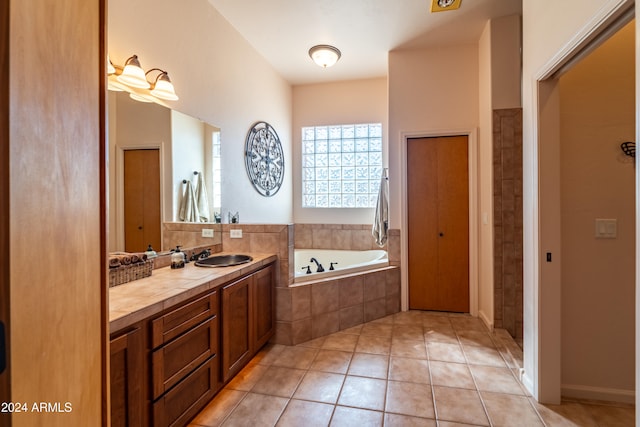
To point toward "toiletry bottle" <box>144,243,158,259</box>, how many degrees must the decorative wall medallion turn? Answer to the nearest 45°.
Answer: approximately 90° to its right

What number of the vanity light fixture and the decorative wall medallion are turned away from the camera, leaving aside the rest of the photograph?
0

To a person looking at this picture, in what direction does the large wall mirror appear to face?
facing the viewer and to the right of the viewer

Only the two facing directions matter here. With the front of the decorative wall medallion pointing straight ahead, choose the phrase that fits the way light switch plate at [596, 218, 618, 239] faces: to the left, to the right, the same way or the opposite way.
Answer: to the right

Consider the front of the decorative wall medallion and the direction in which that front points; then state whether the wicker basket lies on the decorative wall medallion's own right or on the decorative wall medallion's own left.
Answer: on the decorative wall medallion's own right

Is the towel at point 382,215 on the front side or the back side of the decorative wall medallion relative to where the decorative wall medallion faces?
on the front side

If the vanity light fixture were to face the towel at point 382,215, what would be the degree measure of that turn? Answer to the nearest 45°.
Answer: approximately 45° to its left

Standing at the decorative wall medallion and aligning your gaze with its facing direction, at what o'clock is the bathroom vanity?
The bathroom vanity is roughly at 2 o'clock from the decorative wall medallion.

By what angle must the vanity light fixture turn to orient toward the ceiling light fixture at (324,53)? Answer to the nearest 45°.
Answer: approximately 45° to its left

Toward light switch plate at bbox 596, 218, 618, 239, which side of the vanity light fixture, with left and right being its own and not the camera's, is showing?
front
